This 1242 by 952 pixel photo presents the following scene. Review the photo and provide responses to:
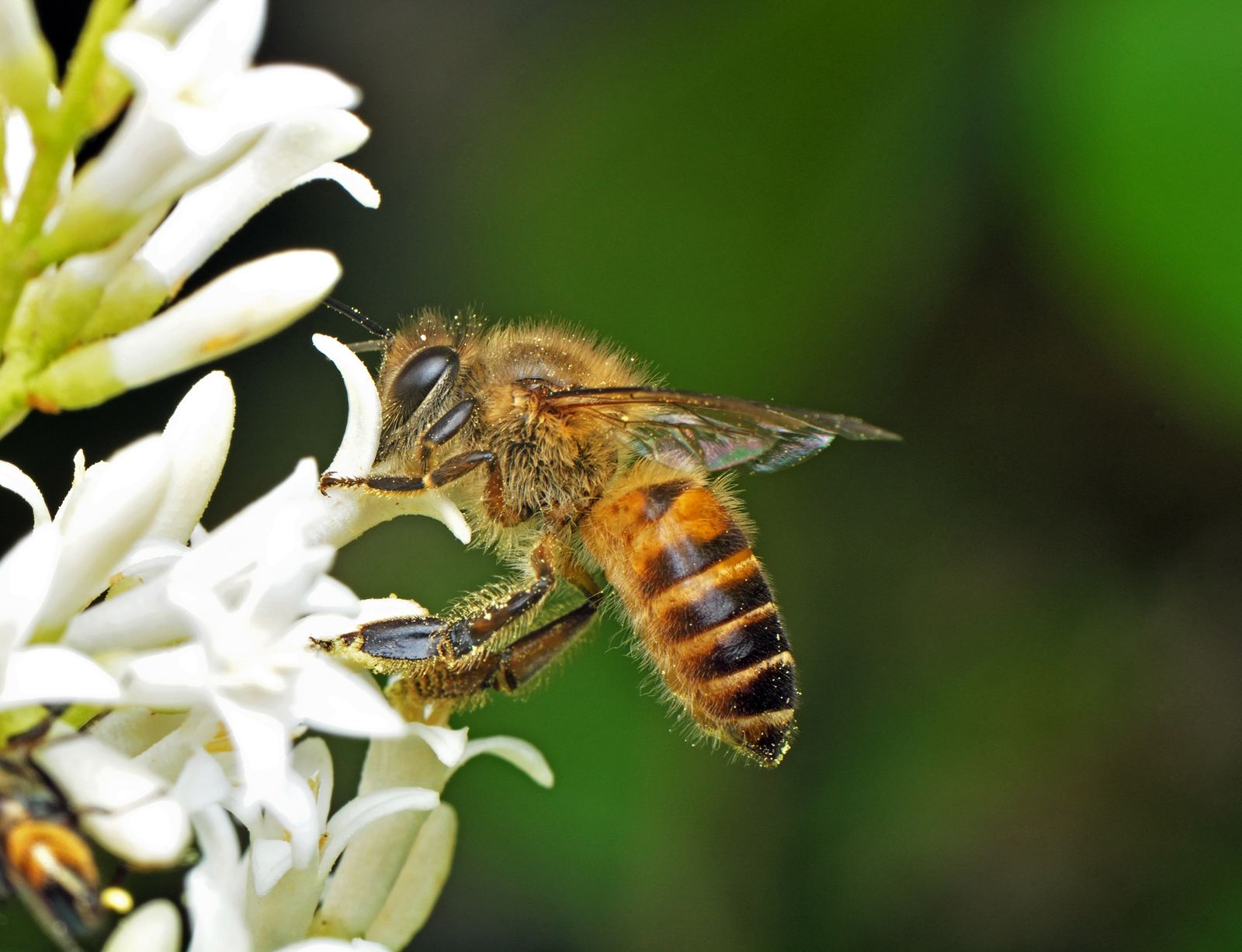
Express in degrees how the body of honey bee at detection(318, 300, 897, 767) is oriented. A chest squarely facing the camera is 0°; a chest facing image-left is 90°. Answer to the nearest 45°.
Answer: approximately 90°

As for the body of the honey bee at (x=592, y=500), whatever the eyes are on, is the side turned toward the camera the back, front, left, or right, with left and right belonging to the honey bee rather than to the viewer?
left
